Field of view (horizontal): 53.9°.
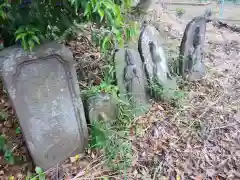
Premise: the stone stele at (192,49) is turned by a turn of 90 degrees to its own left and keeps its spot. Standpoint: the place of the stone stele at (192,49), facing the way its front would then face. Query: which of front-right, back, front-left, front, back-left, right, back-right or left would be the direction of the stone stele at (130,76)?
back

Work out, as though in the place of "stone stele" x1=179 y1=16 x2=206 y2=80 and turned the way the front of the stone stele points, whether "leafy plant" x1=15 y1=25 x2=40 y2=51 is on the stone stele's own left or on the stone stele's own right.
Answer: on the stone stele's own right

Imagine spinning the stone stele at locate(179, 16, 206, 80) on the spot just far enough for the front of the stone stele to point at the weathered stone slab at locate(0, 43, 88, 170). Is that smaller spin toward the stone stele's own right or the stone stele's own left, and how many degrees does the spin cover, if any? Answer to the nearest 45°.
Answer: approximately 90° to the stone stele's own right

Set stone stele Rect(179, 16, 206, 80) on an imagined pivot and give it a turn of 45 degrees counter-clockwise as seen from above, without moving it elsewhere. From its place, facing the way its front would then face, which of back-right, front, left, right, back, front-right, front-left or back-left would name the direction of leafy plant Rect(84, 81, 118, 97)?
back-right

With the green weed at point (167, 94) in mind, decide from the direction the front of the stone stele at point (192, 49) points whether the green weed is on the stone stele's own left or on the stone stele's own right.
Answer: on the stone stele's own right

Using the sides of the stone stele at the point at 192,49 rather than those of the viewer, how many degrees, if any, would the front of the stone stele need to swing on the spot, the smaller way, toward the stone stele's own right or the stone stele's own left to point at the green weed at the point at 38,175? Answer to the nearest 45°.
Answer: approximately 90° to the stone stele's own right

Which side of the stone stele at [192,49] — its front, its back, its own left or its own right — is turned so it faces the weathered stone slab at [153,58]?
right

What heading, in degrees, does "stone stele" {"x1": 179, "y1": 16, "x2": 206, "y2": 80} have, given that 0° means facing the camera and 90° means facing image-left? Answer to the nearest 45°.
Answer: approximately 315°

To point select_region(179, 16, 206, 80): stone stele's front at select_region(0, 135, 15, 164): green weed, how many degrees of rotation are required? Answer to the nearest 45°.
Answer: approximately 90° to its right
